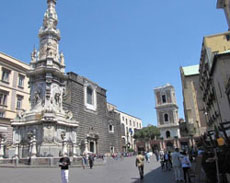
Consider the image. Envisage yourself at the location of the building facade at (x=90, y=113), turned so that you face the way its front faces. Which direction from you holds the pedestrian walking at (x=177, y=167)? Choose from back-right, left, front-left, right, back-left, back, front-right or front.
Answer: front-right

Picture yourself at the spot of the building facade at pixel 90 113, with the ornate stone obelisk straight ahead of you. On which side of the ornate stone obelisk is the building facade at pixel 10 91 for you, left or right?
right

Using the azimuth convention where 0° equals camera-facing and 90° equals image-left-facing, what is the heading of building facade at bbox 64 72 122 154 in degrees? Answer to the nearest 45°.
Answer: approximately 315°

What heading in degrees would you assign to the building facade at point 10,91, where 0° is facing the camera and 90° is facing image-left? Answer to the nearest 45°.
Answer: approximately 315°

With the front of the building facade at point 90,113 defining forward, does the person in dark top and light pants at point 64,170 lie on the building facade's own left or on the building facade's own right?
on the building facade's own right

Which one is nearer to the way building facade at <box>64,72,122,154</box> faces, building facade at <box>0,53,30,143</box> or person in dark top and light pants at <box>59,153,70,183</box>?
the person in dark top and light pants

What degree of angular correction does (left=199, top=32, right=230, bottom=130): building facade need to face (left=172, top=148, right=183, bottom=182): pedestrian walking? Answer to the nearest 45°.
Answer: approximately 45° to its left

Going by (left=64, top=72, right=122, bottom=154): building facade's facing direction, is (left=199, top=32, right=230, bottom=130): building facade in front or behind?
in front

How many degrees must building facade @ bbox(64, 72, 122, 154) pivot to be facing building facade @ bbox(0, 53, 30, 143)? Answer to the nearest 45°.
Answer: approximately 90° to its right

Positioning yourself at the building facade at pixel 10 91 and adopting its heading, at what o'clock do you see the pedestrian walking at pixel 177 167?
The pedestrian walking is roughly at 1 o'clock from the building facade.
